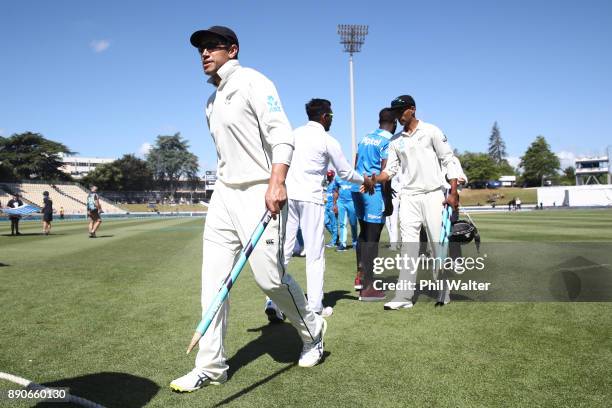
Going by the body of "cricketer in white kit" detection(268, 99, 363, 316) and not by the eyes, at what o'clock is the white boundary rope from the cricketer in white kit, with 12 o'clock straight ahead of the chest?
The white boundary rope is roughly at 6 o'clock from the cricketer in white kit.

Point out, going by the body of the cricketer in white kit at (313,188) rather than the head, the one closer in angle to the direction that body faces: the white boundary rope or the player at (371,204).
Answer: the player

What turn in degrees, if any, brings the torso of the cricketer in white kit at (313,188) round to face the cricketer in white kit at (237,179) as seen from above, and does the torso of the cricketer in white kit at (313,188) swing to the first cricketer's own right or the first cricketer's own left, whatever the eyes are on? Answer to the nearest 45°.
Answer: approximately 135° to the first cricketer's own right

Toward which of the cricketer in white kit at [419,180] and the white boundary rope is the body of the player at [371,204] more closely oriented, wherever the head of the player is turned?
the cricketer in white kit

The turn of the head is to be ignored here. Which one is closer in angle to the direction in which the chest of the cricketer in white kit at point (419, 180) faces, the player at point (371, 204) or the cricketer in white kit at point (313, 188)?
the cricketer in white kit

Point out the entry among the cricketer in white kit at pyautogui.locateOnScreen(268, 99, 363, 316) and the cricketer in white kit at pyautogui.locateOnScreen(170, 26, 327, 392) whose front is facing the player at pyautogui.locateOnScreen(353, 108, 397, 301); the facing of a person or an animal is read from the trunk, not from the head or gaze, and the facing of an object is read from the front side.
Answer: the cricketer in white kit at pyautogui.locateOnScreen(268, 99, 363, 316)

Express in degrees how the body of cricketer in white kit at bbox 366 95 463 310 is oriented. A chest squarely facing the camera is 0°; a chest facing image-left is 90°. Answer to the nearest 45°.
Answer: approximately 45°

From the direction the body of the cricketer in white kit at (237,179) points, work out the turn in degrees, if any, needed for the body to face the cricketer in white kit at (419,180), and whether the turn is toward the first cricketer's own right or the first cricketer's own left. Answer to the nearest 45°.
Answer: approximately 180°

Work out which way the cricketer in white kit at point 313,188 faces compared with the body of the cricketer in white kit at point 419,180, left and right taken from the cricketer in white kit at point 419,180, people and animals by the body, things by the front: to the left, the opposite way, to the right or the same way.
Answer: the opposite way
